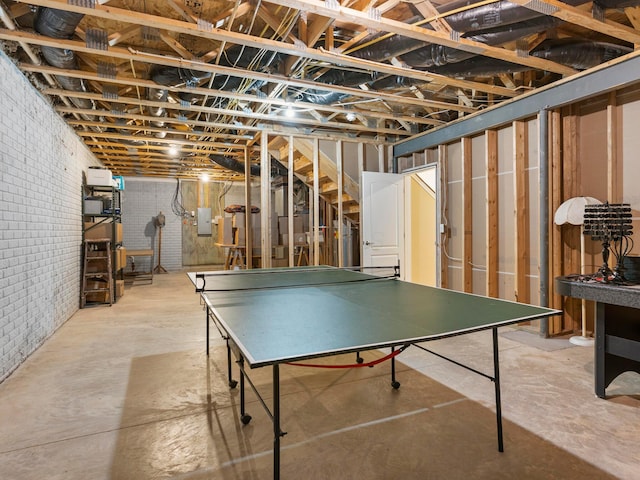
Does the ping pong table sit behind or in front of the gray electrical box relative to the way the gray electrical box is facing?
in front

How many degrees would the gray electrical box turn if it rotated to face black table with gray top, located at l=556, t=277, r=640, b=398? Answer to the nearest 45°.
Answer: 0° — it already faces it

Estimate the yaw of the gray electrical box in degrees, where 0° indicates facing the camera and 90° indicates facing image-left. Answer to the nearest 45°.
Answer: approximately 0°

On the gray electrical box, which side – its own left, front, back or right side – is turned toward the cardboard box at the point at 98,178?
front

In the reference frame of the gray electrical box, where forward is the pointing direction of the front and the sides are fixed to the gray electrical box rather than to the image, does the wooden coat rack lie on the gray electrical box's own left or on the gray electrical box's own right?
on the gray electrical box's own right

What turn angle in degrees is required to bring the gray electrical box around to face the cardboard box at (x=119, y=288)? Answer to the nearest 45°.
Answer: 0° — it already faces it

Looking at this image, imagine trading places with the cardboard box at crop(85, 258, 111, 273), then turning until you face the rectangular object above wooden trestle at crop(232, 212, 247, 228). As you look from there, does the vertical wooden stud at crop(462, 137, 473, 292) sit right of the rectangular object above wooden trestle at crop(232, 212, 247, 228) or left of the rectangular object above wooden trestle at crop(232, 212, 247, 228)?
right

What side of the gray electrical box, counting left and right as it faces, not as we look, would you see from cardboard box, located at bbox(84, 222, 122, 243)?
front

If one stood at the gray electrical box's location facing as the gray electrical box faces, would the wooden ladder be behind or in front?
in front

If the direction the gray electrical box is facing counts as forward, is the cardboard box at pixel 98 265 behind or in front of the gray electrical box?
in front
